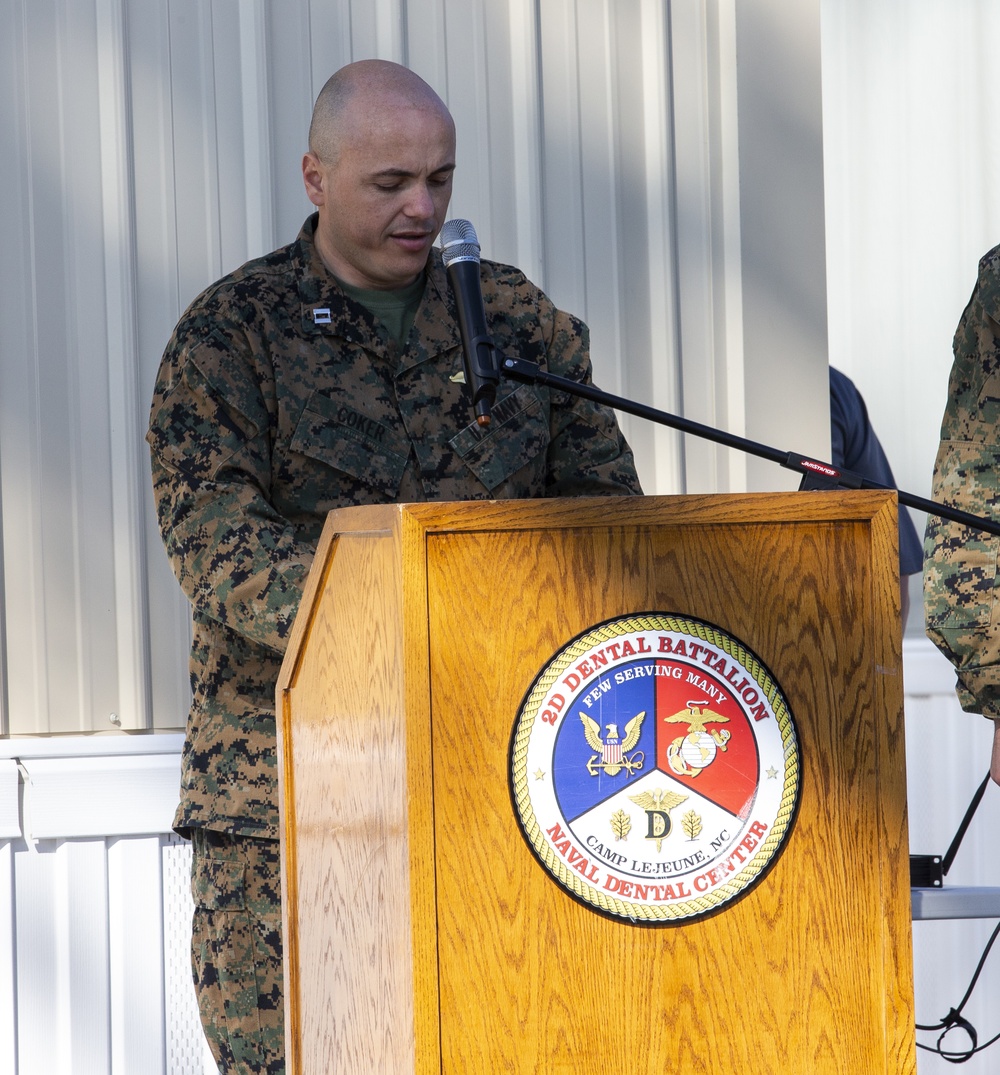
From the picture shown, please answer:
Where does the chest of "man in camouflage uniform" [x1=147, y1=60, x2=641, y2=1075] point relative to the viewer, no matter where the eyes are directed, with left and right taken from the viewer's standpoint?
facing the viewer and to the right of the viewer

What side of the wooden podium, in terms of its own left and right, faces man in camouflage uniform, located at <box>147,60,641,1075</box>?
back

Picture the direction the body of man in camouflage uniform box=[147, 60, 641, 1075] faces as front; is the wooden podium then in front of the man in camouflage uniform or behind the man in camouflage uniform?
in front

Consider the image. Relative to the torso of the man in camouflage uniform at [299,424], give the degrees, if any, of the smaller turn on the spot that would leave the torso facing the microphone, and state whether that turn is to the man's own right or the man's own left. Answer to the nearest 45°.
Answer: approximately 45° to the man's own right

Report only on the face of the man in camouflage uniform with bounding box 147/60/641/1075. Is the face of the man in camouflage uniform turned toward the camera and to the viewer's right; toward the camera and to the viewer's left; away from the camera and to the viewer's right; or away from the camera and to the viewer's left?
toward the camera and to the viewer's right

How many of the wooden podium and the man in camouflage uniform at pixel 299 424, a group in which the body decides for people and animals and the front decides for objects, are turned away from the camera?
0

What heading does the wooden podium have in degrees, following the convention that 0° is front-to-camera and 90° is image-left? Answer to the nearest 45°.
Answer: approximately 0°
